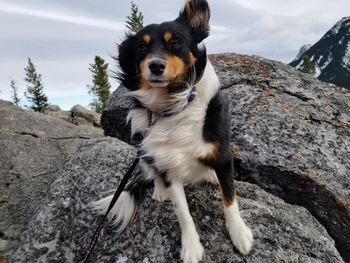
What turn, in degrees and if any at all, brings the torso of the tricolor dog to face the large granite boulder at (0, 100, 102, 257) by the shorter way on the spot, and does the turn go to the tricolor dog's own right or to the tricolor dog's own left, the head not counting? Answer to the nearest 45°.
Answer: approximately 135° to the tricolor dog's own right

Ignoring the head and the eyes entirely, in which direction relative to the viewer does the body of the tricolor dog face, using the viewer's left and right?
facing the viewer

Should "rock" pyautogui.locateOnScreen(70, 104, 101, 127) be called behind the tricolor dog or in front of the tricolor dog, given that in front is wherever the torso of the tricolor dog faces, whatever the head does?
behind

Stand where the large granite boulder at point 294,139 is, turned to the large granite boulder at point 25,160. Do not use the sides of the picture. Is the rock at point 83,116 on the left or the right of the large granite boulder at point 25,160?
right
